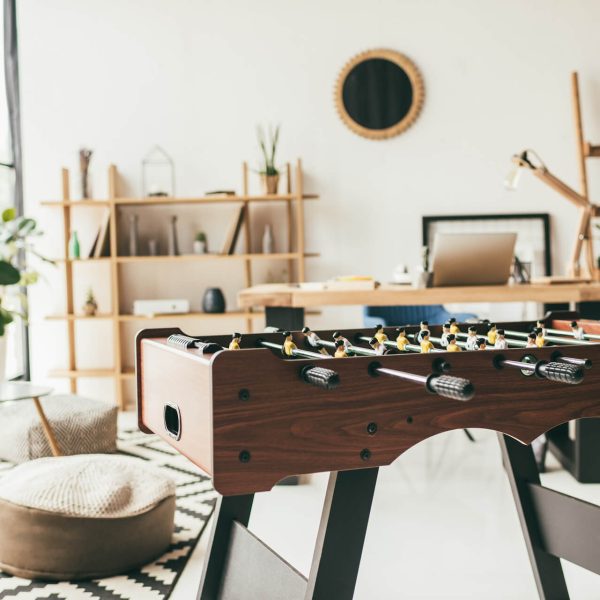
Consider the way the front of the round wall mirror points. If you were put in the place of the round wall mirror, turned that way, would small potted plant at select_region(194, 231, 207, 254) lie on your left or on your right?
on your right

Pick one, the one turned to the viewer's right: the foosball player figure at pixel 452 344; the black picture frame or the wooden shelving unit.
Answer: the foosball player figure

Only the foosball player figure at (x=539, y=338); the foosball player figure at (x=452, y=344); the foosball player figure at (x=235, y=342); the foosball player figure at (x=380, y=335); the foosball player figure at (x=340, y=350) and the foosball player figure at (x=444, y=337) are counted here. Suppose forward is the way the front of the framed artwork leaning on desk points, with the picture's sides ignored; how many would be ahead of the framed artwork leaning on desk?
6

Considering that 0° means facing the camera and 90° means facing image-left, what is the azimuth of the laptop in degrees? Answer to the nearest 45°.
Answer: approximately 180°

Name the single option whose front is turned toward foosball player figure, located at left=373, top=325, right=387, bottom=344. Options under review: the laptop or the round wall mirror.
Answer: the round wall mirror

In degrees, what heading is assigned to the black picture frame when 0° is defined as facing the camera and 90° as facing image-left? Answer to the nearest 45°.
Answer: approximately 0°

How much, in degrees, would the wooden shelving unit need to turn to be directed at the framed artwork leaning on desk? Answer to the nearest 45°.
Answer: approximately 90° to its left

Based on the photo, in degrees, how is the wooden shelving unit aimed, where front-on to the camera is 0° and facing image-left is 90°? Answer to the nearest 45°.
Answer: approximately 0°

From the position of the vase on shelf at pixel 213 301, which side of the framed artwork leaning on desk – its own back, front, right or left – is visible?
right

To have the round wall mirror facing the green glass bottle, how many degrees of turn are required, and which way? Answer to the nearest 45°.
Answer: approximately 90° to its right

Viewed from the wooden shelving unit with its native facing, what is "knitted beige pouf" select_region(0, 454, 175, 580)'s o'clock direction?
The knitted beige pouf is roughly at 12 o'clock from the wooden shelving unit.

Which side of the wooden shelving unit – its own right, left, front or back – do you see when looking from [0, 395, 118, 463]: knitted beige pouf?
front
